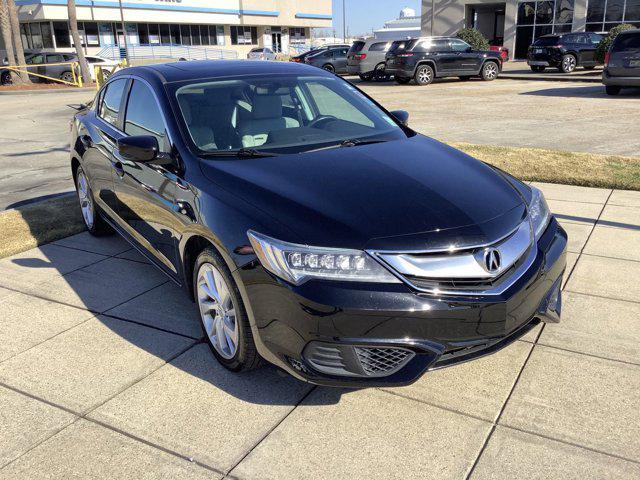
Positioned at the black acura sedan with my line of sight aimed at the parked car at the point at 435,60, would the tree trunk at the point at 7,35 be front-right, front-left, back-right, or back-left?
front-left

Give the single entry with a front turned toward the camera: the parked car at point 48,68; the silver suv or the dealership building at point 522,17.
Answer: the dealership building

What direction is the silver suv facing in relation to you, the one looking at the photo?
facing away from the viewer and to the right of the viewer

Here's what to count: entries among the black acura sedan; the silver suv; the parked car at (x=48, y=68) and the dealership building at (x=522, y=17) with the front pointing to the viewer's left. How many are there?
1

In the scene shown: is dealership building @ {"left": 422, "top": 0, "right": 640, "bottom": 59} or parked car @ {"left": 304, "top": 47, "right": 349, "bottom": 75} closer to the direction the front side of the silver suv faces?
the dealership building

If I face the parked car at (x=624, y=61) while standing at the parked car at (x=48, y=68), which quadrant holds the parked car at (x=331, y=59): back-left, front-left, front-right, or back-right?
front-left

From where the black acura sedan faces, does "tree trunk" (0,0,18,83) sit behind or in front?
behind

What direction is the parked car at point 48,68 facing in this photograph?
to the viewer's left

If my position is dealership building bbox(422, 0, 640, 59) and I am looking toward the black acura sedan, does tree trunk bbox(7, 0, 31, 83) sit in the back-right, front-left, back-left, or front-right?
front-right

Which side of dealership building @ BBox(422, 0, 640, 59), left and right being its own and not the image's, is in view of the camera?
front

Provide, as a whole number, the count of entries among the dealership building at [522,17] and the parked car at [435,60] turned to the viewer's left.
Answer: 0

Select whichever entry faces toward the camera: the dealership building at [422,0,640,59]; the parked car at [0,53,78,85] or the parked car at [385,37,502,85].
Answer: the dealership building

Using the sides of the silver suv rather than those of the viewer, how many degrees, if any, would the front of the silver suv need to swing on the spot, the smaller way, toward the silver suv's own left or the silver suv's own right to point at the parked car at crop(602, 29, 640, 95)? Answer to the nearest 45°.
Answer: approximately 90° to the silver suv's own right

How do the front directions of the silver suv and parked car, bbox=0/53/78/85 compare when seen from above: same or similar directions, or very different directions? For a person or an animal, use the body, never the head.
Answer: very different directions

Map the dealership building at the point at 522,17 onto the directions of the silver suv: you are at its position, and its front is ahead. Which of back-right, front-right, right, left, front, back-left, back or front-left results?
front

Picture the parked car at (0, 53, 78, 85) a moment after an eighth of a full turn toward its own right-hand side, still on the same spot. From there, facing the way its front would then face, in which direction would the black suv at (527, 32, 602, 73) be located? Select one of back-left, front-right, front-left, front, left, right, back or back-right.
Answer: back

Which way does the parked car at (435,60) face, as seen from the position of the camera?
facing away from the viewer and to the right of the viewer

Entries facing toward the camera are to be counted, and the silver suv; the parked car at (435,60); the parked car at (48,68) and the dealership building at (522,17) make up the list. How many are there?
1
